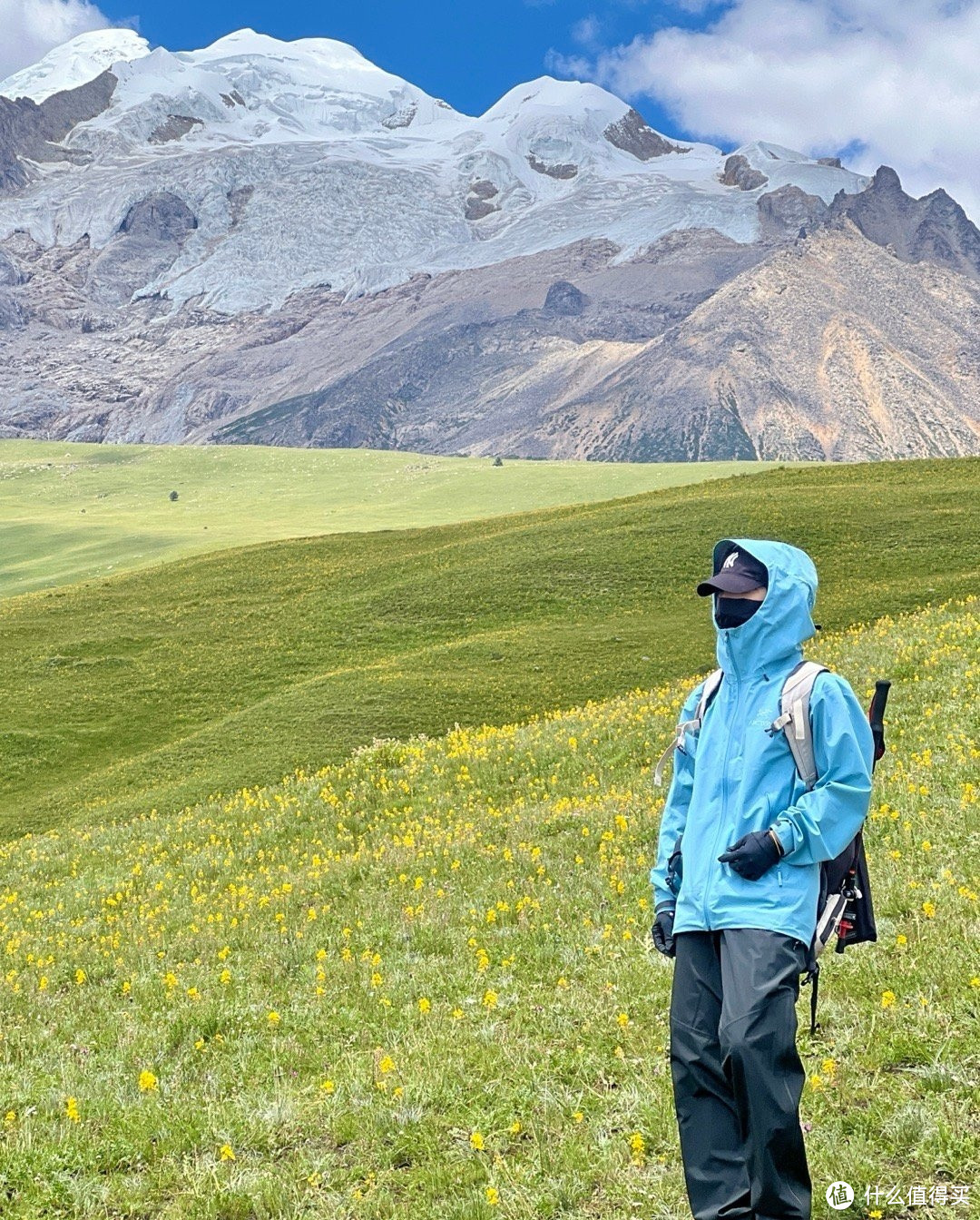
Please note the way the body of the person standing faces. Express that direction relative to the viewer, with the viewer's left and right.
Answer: facing the viewer and to the left of the viewer
